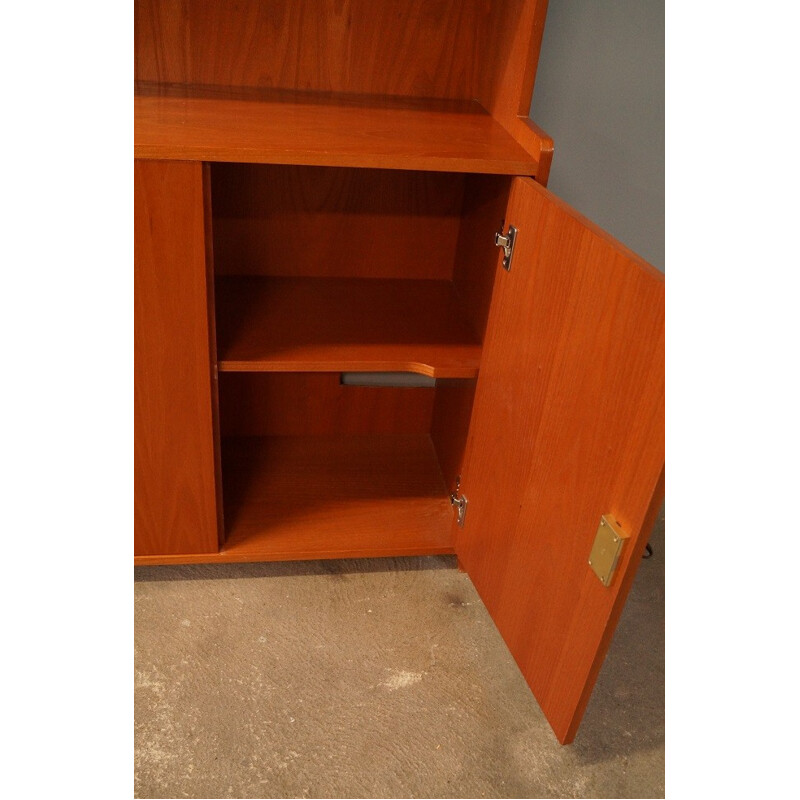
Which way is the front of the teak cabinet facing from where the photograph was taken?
facing the viewer
